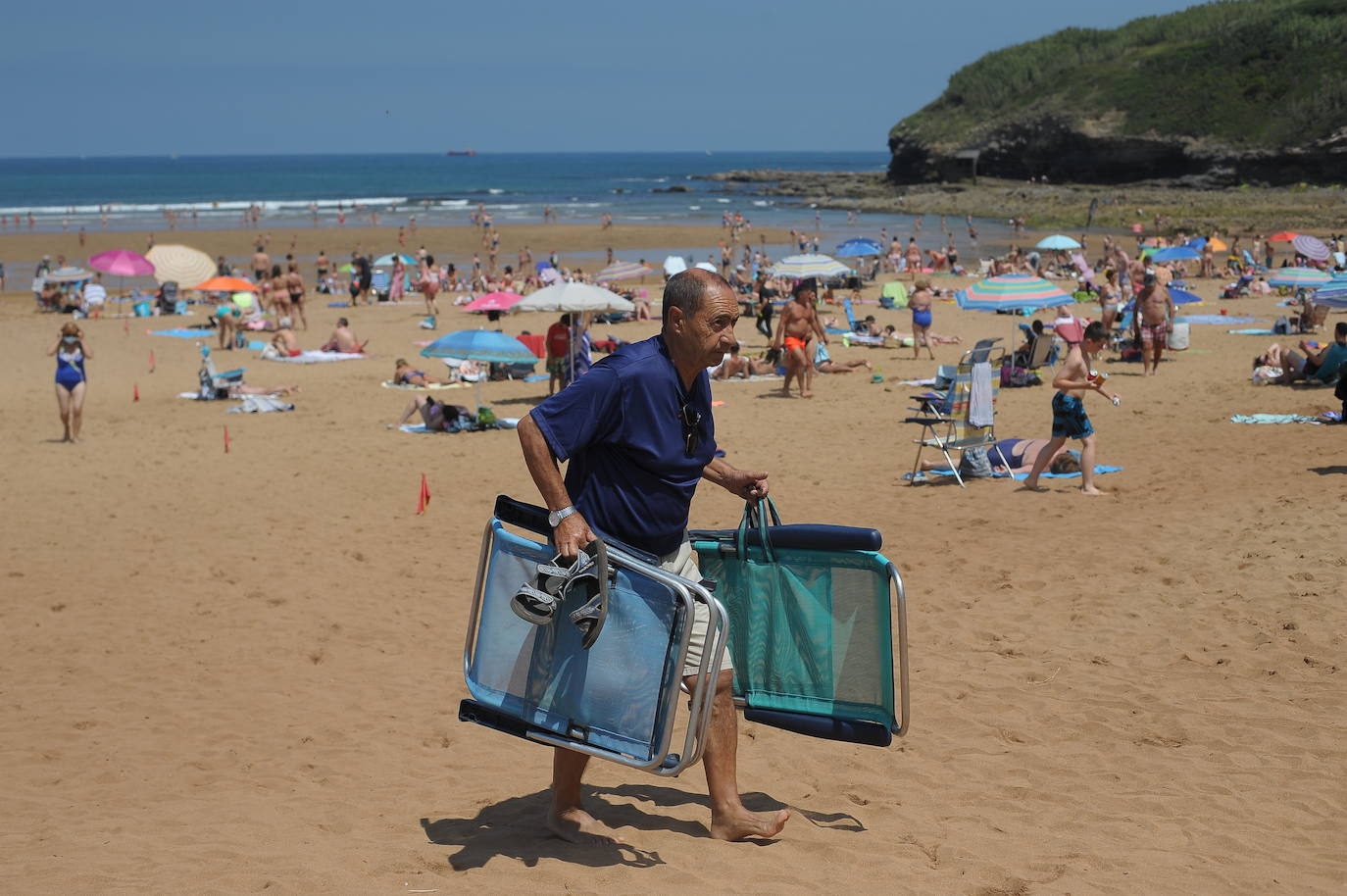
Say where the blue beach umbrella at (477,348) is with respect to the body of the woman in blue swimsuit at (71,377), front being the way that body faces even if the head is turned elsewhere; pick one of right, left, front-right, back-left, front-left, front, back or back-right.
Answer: left

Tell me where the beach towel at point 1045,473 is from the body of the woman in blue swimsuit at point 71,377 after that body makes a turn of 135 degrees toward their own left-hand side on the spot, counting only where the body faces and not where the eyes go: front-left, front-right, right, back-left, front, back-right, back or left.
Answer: right

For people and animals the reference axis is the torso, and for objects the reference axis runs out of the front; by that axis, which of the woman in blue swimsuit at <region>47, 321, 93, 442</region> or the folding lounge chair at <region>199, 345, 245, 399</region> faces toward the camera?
the woman in blue swimsuit

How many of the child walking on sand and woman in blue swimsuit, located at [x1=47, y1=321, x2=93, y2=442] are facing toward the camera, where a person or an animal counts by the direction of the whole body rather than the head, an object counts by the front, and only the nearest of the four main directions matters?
1

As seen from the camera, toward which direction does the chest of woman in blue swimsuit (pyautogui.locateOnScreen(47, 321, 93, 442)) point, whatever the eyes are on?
toward the camera

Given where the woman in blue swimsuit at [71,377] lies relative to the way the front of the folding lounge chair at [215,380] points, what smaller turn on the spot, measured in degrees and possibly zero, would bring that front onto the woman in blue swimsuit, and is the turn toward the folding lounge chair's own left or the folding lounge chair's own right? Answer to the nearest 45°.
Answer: approximately 135° to the folding lounge chair's own right

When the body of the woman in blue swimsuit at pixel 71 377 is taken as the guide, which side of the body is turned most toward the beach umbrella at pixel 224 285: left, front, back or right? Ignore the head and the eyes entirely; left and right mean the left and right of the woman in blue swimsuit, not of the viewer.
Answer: back

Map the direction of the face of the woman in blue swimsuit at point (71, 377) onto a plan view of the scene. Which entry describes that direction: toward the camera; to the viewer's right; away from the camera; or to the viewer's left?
toward the camera

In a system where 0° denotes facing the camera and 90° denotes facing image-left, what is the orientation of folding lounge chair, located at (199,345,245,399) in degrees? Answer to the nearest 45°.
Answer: approximately 270°

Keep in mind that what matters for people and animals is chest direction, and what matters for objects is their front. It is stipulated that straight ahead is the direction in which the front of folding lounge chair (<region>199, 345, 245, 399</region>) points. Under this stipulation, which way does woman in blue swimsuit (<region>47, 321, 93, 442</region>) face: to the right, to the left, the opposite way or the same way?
to the right
